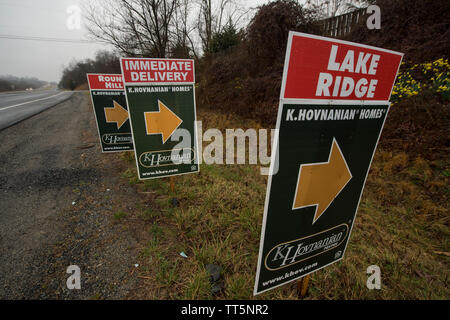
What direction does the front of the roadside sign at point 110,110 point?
toward the camera

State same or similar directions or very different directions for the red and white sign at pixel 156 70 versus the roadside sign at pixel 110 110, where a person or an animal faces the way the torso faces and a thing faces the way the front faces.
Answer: same or similar directions

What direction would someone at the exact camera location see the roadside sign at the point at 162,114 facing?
facing the viewer

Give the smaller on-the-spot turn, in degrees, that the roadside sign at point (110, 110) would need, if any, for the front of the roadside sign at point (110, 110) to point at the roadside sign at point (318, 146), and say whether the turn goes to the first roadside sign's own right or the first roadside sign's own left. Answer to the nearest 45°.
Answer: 0° — it already faces it

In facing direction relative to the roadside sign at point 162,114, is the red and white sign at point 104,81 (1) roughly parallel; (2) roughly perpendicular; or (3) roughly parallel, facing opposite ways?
roughly parallel

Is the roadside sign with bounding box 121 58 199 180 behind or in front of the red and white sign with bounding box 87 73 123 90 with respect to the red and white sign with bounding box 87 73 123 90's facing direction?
in front

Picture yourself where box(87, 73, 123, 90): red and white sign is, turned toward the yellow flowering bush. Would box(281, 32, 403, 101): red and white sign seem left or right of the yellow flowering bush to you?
right

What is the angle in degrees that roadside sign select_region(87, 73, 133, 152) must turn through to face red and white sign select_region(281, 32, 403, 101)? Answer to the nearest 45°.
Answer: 0° — it already faces it

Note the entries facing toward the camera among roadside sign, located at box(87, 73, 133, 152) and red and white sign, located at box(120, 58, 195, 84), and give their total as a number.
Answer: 2

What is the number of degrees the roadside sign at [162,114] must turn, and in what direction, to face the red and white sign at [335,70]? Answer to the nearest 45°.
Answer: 0° — it already faces it

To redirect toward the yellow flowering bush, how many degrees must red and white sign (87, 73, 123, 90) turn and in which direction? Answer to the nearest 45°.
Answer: approximately 45° to its left

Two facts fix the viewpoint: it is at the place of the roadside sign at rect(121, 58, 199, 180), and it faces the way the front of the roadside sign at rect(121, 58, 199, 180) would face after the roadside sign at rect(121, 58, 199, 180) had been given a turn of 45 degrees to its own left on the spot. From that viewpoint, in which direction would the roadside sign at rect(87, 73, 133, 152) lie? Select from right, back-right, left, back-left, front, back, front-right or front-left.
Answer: back
